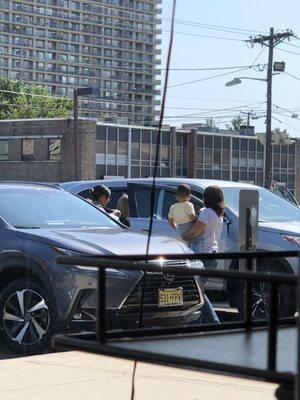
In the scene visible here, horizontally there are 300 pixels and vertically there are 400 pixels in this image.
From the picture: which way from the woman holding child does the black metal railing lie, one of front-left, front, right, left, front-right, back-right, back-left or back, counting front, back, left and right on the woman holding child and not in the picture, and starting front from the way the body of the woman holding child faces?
back-left

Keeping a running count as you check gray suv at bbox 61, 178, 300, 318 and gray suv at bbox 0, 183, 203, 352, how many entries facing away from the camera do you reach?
0

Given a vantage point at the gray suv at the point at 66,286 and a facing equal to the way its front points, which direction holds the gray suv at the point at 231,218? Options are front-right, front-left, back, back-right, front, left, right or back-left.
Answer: left

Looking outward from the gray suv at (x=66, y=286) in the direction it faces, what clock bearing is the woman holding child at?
The woman holding child is roughly at 9 o'clock from the gray suv.

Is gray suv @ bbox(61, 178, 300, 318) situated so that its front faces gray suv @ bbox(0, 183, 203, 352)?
no

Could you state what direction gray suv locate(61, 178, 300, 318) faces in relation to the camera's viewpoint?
facing the viewer and to the right of the viewer

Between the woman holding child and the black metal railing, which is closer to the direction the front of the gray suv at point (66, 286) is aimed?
the black metal railing

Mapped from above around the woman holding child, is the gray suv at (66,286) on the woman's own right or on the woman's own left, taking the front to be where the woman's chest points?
on the woman's own left

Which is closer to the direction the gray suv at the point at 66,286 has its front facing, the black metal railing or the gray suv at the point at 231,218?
the black metal railing

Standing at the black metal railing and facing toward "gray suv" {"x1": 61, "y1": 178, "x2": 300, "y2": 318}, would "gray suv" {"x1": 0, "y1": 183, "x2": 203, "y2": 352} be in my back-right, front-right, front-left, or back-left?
front-left

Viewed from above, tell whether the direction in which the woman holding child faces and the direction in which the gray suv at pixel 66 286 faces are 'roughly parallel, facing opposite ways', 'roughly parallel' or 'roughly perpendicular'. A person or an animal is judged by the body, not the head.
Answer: roughly parallel, facing opposite ways

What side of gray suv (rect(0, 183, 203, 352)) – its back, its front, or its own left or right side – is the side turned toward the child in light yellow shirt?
left

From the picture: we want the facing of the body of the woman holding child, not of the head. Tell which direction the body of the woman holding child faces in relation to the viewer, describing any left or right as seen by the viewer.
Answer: facing away from the viewer and to the left of the viewer

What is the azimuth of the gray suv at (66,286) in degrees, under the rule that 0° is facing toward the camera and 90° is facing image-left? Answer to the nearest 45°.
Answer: approximately 315°

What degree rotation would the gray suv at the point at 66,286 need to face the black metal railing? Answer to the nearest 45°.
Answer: approximately 45° to its right
